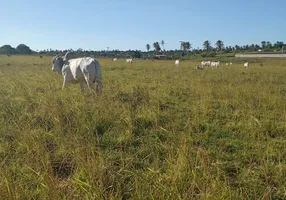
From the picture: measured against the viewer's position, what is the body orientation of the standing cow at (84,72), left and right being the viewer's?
facing away from the viewer and to the left of the viewer
